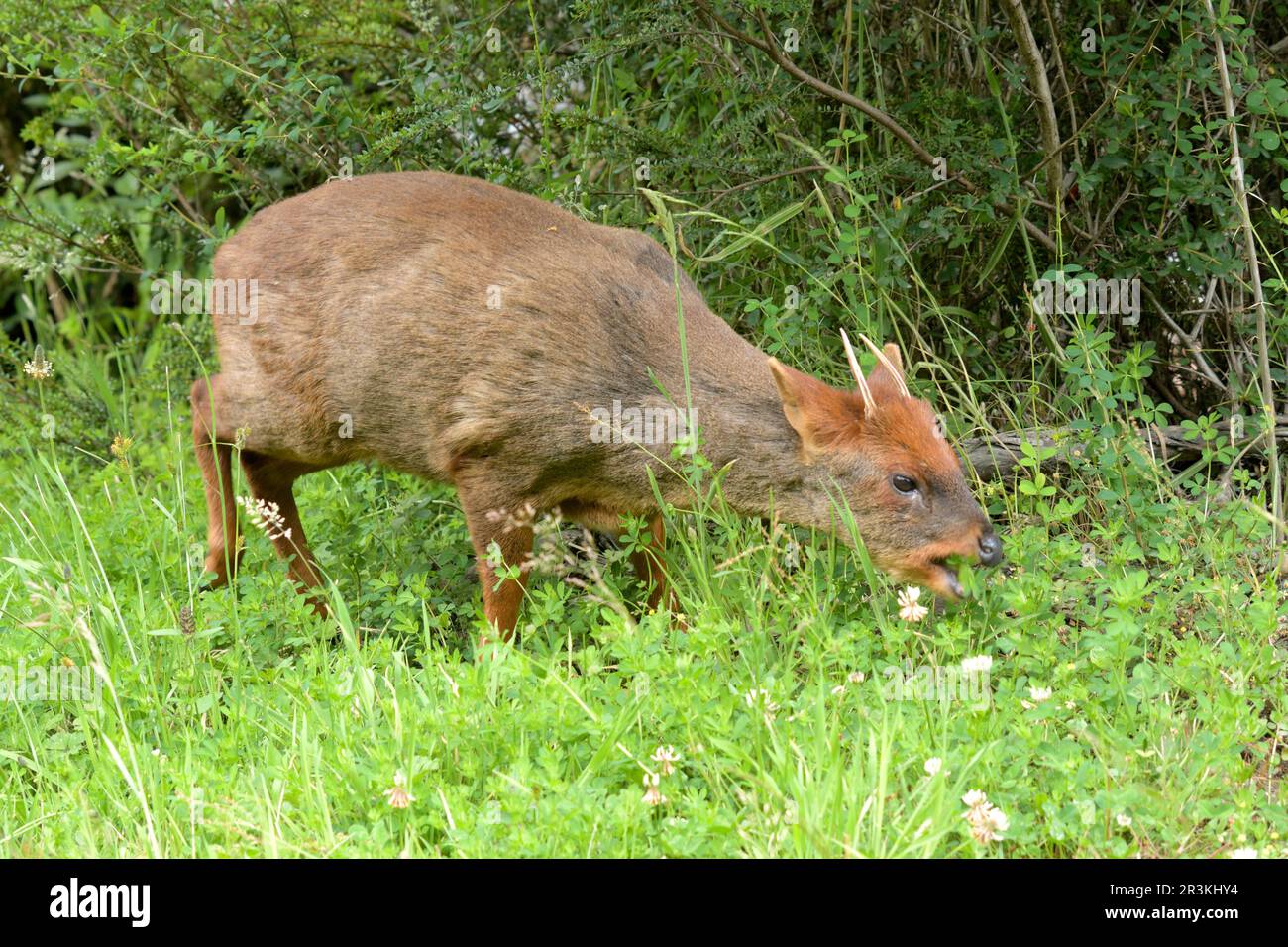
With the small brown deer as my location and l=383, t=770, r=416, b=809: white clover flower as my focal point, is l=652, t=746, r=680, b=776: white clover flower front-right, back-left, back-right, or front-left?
front-left

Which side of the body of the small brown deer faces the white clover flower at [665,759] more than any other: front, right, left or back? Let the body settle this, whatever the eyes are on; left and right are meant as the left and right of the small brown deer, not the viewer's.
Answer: right

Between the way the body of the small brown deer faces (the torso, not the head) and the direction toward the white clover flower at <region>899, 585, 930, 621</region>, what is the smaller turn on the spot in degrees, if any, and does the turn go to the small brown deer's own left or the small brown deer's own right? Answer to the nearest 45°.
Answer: approximately 45° to the small brown deer's own right

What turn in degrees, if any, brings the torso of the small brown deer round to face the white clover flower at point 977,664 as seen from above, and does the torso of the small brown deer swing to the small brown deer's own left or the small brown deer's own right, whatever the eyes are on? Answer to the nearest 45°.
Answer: approximately 45° to the small brown deer's own right

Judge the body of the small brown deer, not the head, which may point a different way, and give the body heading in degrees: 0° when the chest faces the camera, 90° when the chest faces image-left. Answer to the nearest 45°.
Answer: approximately 270°
